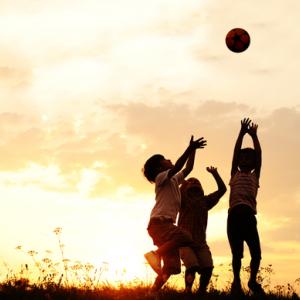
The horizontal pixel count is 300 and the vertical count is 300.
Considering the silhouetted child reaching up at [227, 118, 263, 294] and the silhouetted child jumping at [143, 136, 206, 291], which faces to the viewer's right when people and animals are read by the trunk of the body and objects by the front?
the silhouetted child jumping at [143, 136, 206, 291]

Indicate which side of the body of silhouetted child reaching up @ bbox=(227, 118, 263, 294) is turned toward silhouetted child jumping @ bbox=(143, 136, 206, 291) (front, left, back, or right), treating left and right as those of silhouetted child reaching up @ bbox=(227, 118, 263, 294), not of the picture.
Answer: right

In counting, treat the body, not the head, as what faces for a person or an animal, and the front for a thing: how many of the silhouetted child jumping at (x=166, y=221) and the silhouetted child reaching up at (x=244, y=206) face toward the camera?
1

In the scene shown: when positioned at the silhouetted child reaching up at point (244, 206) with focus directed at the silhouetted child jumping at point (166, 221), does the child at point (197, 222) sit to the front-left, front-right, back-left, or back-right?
front-right

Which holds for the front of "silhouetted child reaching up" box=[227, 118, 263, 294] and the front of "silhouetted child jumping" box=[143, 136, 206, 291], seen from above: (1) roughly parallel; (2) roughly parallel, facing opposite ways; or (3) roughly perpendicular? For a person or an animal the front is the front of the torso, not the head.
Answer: roughly perpendicular

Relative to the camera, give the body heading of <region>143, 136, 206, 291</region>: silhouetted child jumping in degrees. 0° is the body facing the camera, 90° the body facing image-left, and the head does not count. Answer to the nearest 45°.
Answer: approximately 270°

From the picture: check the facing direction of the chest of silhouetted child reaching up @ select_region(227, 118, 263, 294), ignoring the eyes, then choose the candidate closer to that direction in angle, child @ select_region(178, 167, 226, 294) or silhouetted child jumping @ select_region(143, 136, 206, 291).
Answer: the silhouetted child jumping

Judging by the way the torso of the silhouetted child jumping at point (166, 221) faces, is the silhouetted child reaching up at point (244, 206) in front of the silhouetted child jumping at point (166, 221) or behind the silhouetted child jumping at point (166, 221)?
in front

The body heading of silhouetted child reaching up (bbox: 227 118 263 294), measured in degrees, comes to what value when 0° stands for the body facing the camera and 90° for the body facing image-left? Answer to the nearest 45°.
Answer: approximately 0°

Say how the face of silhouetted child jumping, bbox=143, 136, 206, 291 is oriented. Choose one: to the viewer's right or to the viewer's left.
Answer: to the viewer's right
